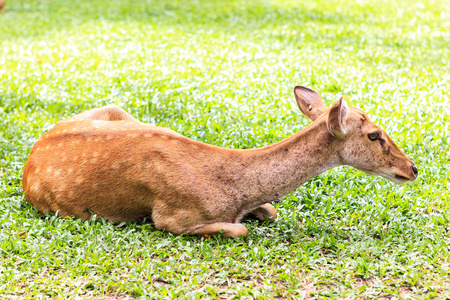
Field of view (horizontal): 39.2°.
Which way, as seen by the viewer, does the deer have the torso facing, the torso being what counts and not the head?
to the viewer's right
